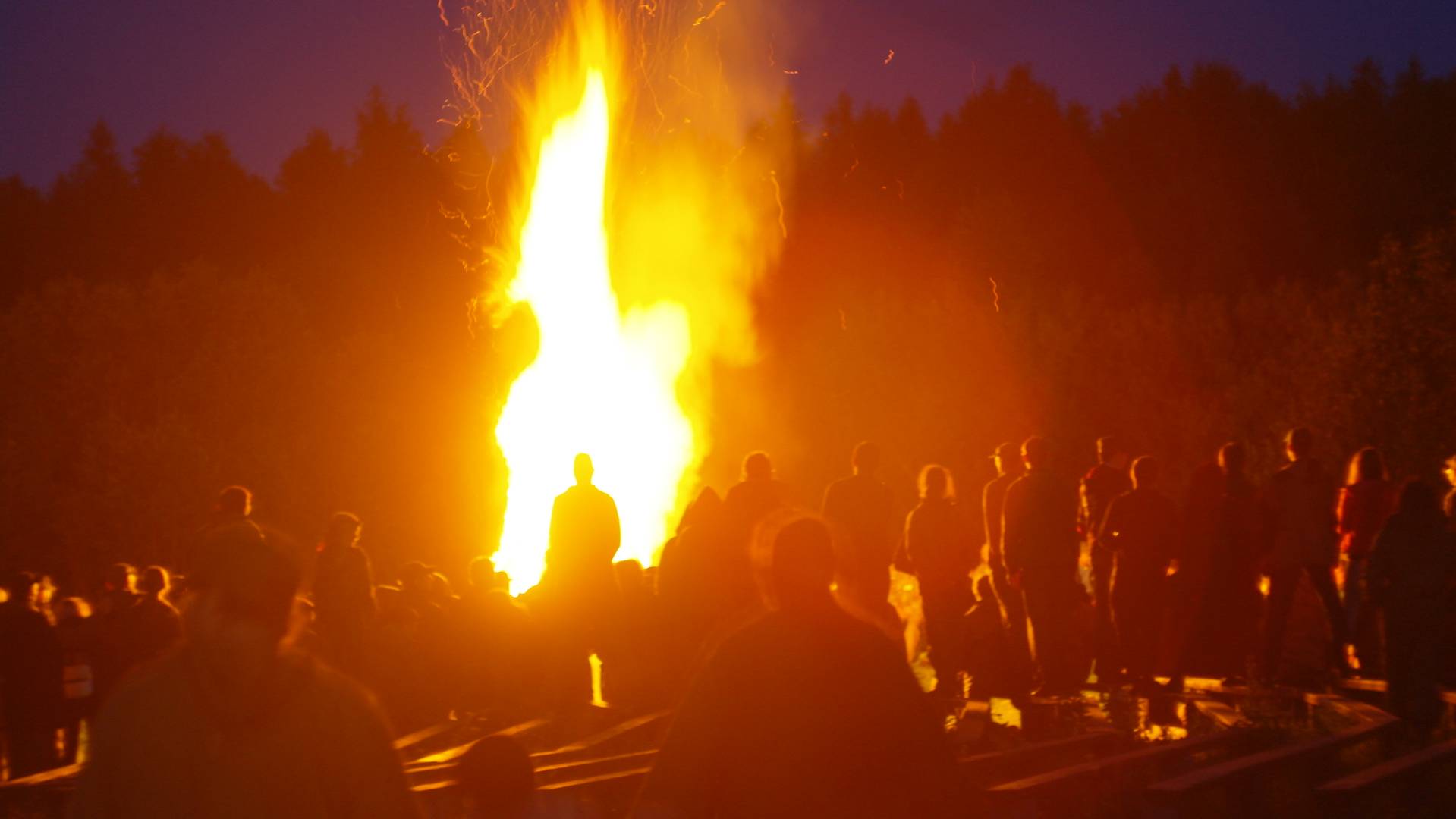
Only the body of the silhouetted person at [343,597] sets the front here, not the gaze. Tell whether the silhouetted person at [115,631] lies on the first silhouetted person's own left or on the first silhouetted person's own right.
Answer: on the first silhouetted person's own left

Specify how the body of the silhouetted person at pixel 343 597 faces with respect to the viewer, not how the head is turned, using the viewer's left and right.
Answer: facing away from the viewer and to the right of the viewer

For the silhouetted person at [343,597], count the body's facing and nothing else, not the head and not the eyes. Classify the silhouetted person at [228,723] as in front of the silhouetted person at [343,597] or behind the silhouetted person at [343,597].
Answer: behind

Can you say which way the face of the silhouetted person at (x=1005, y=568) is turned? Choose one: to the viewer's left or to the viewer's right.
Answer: to the viewer's left

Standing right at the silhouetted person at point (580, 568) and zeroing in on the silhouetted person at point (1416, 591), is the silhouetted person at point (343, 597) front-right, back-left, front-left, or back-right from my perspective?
back-right

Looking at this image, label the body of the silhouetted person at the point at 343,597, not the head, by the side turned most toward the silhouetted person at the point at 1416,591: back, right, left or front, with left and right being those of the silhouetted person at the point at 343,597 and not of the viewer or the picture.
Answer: right

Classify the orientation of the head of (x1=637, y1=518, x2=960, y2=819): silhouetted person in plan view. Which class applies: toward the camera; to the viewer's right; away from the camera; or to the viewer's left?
away from the camera

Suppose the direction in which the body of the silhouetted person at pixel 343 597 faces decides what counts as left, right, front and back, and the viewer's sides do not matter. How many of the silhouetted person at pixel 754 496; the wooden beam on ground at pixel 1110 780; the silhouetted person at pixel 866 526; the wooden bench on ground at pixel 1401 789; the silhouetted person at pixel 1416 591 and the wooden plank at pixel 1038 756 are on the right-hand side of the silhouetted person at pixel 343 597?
6

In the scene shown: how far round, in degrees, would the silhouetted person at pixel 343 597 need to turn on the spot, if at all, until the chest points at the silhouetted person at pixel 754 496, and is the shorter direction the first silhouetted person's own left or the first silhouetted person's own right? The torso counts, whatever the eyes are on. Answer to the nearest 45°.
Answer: approximately 90° to the first silhouetted person's own right

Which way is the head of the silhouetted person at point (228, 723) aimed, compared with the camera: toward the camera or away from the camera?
away from the camera

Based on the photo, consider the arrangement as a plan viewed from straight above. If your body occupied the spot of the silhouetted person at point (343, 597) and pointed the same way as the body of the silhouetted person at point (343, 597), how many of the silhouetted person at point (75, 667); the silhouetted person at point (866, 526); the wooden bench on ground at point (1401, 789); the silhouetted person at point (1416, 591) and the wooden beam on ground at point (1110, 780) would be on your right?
4

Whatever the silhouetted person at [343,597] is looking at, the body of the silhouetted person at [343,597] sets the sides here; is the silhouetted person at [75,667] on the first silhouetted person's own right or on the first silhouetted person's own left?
on the first silhouetted person's own left

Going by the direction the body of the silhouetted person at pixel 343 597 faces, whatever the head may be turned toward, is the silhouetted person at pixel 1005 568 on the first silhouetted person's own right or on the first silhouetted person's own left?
on the first silhouetted person's own right

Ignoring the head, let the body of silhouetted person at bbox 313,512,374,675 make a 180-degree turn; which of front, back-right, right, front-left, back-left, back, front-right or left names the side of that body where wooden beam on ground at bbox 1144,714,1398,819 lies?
left

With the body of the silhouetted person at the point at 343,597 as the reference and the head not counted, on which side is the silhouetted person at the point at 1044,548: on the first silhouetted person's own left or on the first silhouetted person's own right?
on the first silhouetted person's own right

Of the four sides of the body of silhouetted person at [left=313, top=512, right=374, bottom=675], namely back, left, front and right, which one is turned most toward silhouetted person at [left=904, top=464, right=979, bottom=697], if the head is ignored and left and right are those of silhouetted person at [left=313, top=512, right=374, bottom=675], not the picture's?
right

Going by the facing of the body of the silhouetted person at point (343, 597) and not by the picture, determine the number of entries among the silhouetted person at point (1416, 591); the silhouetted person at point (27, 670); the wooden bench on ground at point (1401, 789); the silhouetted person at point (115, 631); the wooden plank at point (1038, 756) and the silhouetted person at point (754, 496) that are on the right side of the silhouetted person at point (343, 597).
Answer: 4
